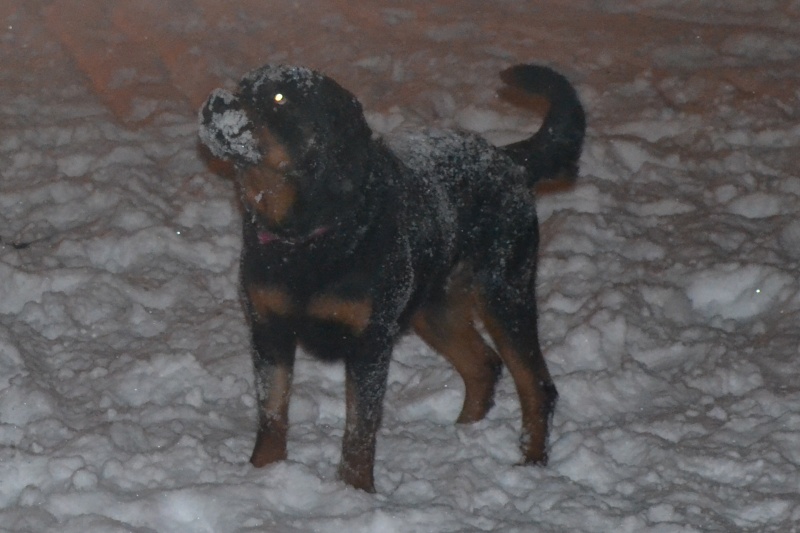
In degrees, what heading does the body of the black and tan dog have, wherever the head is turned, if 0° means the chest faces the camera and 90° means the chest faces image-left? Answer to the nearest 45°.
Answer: approximately 45°
